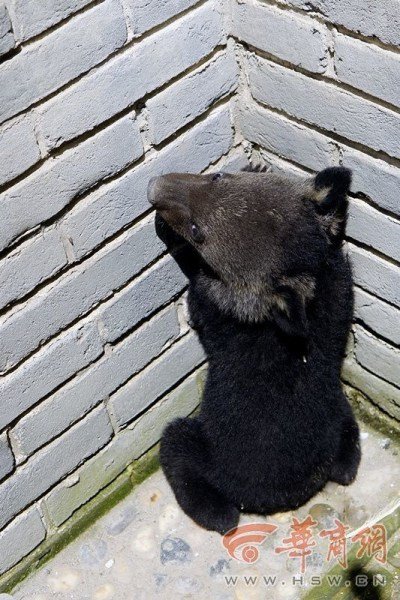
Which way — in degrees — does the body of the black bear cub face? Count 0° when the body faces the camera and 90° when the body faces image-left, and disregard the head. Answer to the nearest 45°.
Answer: approximately 180°
